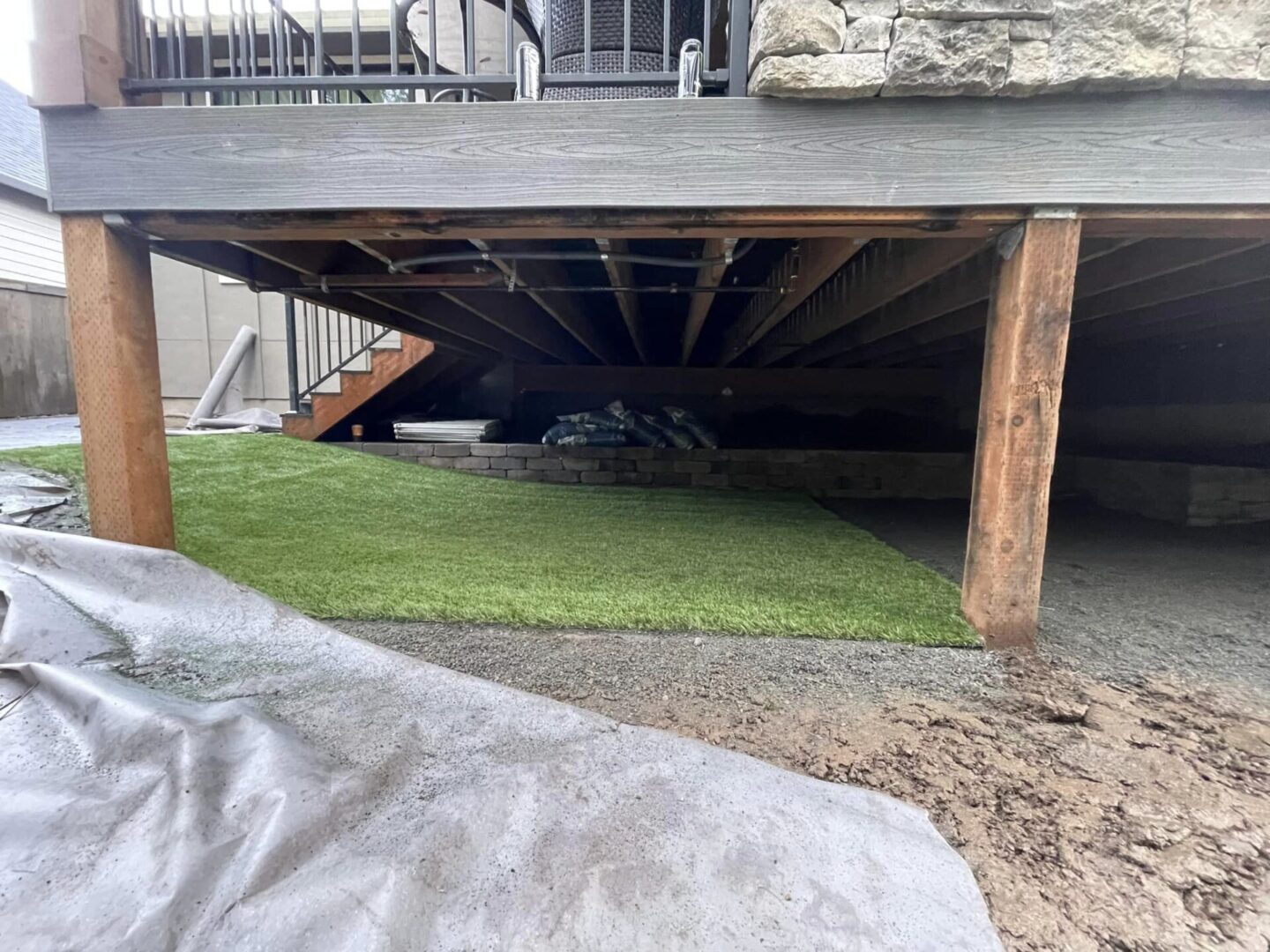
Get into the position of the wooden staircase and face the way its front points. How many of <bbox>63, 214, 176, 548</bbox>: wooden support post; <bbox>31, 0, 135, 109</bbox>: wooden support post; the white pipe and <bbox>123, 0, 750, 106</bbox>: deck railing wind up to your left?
3

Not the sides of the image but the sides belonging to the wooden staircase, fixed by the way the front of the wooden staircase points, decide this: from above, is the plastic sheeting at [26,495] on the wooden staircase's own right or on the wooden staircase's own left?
on the wooden staircase's own left

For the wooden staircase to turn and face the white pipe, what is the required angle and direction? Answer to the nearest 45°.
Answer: approximately 45° to its right

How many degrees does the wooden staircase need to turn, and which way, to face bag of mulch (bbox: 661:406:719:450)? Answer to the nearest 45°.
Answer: approximately 180°

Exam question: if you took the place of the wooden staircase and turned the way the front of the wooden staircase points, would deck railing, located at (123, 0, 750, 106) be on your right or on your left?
on your left

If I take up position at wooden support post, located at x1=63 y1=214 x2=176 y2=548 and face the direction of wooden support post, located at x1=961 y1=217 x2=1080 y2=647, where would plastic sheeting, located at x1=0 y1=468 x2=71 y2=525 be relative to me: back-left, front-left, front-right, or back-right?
back-left

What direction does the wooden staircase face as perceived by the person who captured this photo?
facing to the left of the viewer

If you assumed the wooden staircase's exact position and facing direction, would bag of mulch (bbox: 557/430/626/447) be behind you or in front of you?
behind

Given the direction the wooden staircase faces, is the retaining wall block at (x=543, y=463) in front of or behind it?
behind
